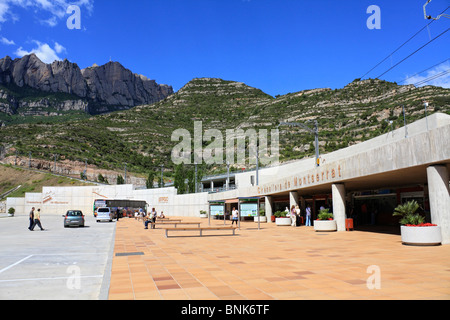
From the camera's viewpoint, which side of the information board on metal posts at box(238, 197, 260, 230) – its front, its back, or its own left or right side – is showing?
front

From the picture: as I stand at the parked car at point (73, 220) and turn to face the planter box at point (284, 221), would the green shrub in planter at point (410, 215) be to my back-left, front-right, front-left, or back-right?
front-right

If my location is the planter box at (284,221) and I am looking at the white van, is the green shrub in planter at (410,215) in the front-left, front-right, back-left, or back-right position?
back-left

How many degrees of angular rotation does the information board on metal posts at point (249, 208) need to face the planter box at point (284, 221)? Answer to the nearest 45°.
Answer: approximately 135° to its left

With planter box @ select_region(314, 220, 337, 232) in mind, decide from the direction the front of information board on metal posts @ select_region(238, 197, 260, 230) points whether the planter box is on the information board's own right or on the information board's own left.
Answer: on the information board's own left

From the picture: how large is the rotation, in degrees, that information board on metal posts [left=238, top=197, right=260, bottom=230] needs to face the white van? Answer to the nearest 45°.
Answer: approximately 135° to its right

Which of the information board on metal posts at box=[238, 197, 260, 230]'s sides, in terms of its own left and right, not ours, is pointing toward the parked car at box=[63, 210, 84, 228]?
right

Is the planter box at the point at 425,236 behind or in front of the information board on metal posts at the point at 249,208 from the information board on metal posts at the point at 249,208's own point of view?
in front

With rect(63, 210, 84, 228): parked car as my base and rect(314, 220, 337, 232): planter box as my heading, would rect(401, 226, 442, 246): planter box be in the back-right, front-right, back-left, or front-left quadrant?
front-right

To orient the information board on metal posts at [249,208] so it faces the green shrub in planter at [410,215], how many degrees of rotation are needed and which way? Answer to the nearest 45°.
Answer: approximately 45° to its left

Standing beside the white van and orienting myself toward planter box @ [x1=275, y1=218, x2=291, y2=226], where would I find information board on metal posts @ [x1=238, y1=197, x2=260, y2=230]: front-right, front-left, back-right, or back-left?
front-right
